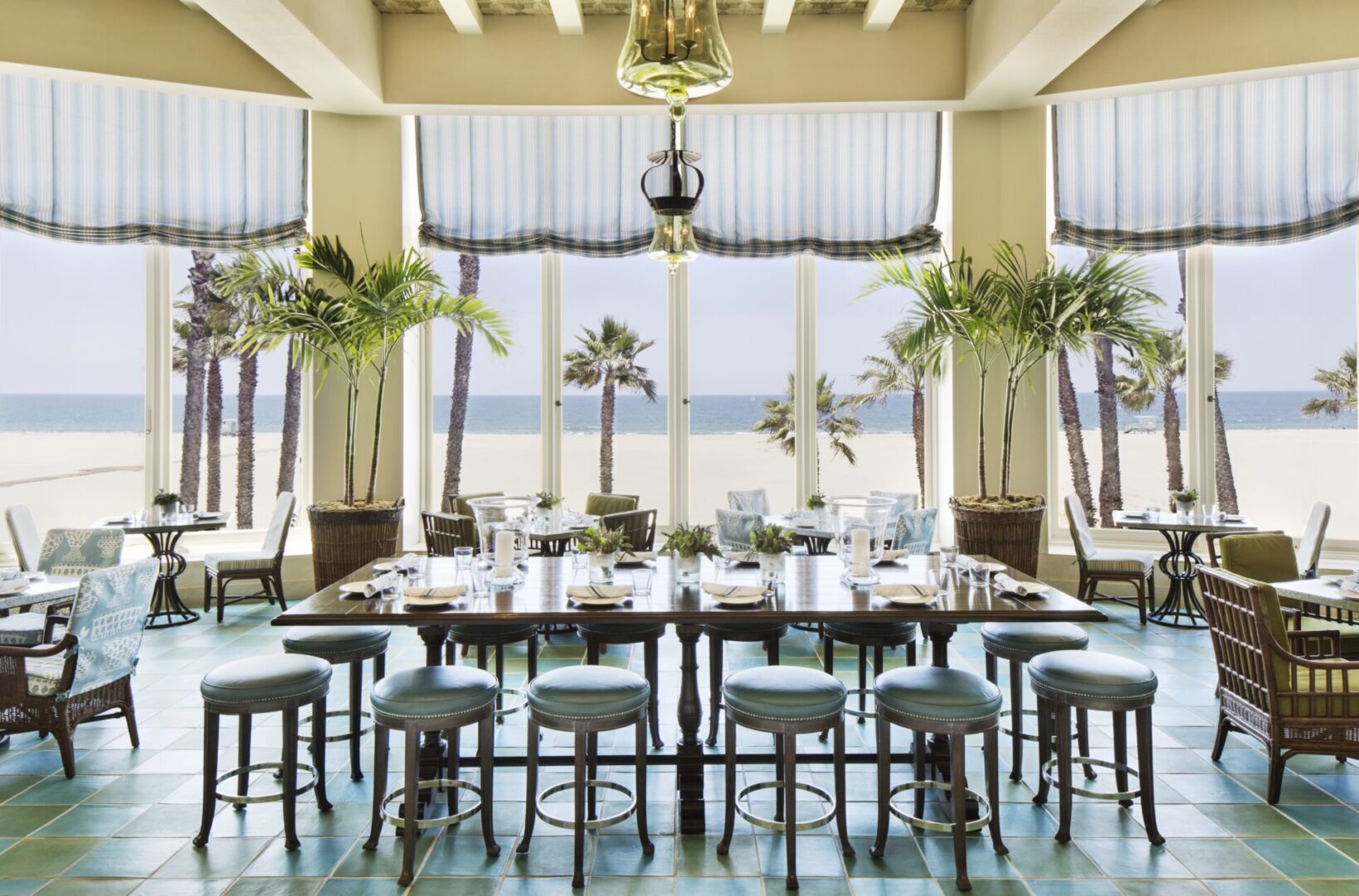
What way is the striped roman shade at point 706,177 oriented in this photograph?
toward the camera

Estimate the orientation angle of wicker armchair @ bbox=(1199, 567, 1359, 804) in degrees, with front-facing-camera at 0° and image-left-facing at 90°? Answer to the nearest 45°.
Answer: approximately 225°

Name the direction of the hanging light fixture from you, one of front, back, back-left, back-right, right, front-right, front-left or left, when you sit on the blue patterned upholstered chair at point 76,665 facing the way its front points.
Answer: back

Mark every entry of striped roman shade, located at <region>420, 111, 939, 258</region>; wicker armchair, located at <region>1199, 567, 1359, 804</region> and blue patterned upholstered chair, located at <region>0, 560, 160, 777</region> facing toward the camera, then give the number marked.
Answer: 1

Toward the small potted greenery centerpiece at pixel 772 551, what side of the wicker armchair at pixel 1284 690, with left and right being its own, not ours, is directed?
back

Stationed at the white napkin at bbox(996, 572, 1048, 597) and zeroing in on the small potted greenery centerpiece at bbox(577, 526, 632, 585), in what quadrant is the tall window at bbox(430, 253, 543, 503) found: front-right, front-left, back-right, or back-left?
front-right

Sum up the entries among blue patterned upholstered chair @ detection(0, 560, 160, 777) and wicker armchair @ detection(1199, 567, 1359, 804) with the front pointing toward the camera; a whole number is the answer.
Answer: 0

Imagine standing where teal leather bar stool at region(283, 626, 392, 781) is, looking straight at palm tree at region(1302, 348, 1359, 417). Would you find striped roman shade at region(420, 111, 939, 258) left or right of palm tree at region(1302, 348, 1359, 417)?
left

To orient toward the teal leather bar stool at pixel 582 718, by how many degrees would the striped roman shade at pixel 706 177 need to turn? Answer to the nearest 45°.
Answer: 0° — it already faces it

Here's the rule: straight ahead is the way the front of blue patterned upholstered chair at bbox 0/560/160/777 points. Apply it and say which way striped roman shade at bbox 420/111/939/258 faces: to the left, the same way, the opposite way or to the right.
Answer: to the left

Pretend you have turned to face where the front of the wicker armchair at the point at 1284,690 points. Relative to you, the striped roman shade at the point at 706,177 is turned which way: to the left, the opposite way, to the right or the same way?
to the right

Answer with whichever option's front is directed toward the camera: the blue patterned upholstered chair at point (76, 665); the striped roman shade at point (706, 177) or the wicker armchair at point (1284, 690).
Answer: the striped roman shade

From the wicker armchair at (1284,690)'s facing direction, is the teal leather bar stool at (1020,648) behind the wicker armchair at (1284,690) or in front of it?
behind
